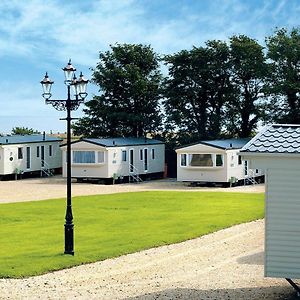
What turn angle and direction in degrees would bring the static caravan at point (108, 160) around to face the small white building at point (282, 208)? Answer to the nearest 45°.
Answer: approximately 45° to its left

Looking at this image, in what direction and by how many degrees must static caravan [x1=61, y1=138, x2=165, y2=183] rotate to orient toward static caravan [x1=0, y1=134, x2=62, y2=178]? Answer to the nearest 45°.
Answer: approximately 90° to its right

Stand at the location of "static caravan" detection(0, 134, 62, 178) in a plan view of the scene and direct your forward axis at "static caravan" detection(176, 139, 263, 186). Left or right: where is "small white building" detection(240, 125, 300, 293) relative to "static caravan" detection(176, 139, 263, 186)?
right

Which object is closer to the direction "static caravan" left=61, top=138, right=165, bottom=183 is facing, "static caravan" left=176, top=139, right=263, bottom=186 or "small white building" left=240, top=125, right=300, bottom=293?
the small white building

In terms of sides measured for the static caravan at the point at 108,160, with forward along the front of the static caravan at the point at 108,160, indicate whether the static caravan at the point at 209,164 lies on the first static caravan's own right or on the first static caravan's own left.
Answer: on the first static caravan's own left

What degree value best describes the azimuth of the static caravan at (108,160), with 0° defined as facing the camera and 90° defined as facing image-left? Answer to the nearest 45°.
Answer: approximately 45°

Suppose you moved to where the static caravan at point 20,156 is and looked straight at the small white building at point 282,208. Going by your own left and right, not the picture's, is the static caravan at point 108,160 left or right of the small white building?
left
